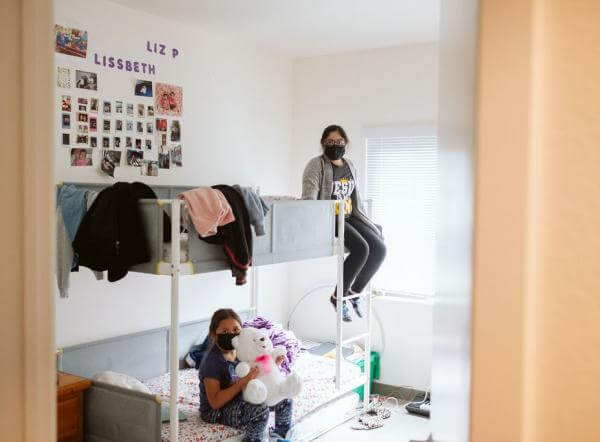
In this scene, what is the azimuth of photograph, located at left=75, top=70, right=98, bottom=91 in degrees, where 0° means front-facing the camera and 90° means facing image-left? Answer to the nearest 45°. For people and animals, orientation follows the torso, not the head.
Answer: approximately 315°

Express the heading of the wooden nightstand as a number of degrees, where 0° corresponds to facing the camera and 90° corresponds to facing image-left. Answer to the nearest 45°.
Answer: approximately 315°

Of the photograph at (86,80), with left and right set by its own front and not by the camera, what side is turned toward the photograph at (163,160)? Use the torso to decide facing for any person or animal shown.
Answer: left
